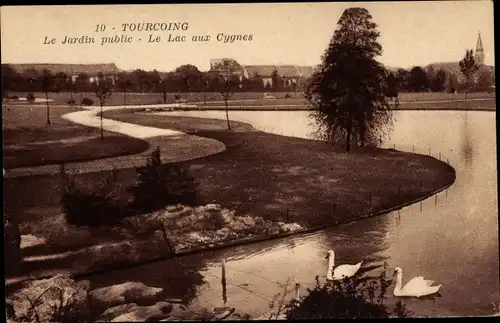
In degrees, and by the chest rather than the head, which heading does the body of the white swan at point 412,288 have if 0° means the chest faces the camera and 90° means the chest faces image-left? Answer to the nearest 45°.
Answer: approximately 90°

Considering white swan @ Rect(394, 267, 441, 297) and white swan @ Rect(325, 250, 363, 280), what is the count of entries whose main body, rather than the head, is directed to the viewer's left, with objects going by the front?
2

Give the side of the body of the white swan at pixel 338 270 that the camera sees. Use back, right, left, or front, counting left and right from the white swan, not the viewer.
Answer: left
